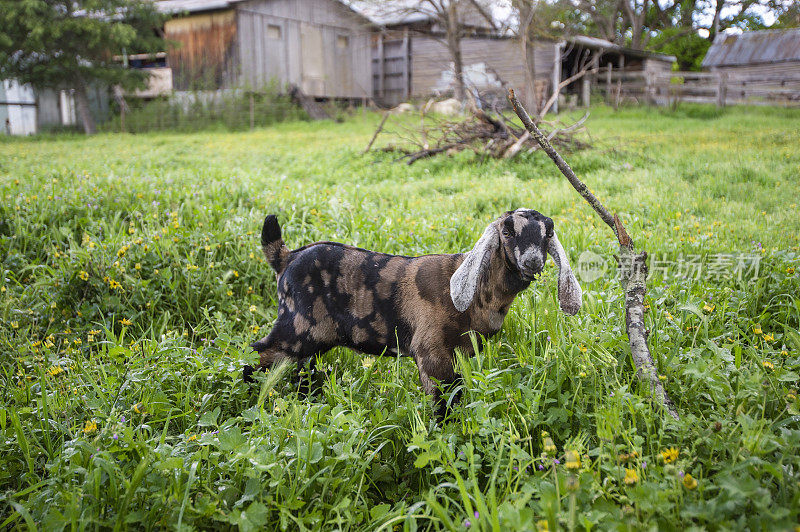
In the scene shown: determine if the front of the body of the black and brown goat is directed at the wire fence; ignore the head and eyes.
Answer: no

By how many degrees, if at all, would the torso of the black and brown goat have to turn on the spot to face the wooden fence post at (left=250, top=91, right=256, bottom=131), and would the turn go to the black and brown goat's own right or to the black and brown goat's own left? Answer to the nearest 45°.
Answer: approximately 90° to the black and brown goat's own left

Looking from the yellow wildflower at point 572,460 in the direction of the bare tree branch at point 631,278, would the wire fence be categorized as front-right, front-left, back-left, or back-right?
front-left

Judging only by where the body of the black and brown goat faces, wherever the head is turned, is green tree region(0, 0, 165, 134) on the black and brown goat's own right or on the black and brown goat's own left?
on the black and brown goat's own left

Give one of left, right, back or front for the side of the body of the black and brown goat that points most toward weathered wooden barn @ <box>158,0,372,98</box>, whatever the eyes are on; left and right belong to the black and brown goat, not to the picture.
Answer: left

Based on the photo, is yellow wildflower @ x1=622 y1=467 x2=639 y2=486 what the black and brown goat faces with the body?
no

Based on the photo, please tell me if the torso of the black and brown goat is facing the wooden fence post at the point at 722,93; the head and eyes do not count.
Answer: no

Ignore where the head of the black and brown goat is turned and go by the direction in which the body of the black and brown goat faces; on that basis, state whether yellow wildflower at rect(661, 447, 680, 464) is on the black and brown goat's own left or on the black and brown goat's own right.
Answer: on the black and brown goat's own right

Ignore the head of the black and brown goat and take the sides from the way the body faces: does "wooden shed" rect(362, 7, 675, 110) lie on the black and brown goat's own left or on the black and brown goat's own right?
on the black and brown goat's own left

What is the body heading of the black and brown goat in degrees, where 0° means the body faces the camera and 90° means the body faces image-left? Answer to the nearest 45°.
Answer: approximately 270°

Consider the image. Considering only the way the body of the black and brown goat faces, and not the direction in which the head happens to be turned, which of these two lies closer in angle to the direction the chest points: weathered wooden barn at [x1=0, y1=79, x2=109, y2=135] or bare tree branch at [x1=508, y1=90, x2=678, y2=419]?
the bare tree branch

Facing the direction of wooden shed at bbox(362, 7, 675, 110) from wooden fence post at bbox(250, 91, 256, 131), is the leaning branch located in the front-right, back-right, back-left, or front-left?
back-right
